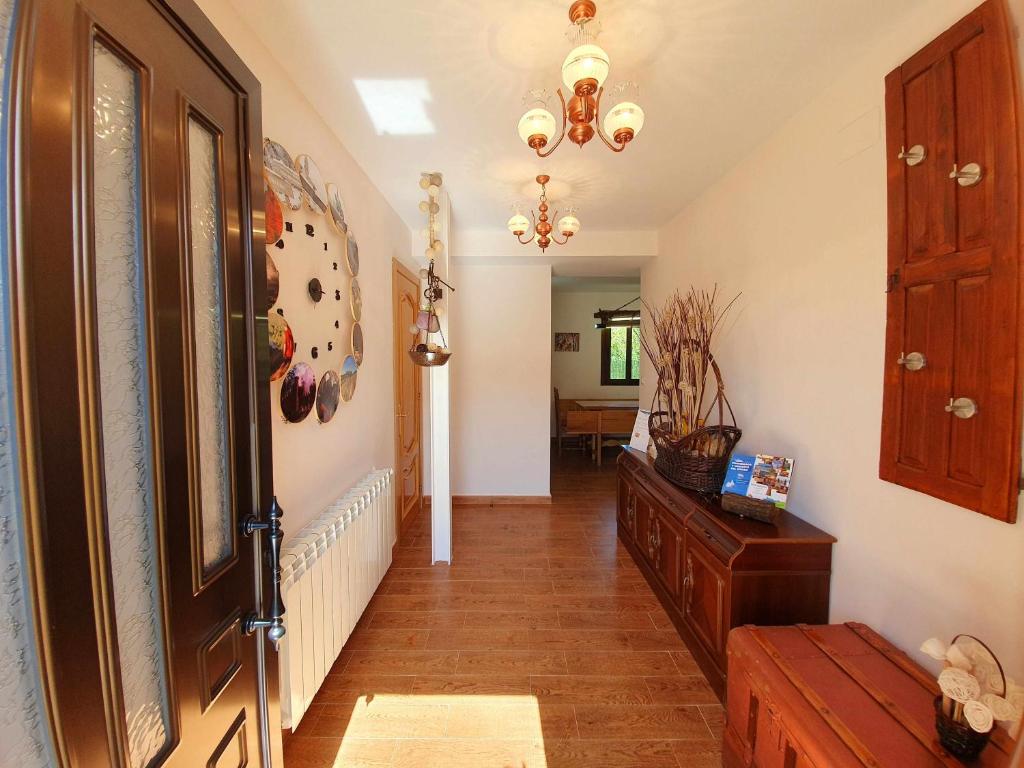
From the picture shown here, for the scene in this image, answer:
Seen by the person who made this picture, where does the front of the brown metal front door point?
facing the viewer and to the right of the viewer

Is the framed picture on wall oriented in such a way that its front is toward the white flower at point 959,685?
yes

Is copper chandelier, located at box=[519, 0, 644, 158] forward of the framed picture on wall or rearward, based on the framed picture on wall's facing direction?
forward

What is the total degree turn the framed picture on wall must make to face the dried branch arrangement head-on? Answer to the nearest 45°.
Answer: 0° — it already faces it

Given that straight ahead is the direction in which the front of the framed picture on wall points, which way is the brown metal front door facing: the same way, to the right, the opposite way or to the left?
to the left

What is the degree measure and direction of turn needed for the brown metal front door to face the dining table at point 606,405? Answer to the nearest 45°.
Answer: approximately 90° to its left

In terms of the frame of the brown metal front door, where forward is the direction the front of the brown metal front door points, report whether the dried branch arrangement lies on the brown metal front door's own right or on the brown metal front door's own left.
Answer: on the brown metal front door's own left

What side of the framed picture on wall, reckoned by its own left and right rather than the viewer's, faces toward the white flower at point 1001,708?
front

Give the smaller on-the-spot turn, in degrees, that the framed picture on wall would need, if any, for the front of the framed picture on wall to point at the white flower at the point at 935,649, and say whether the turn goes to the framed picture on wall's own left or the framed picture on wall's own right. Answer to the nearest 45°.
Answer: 0° — it already faces it

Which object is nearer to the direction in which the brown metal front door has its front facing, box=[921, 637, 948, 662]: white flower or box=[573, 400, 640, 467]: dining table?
the white flower

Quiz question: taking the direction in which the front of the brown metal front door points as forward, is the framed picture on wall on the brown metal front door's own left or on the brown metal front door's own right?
on the brown metal front door's own left

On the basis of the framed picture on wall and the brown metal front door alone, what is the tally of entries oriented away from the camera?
0

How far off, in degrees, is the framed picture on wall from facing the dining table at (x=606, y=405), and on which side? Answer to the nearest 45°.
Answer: approximately 45° to its left

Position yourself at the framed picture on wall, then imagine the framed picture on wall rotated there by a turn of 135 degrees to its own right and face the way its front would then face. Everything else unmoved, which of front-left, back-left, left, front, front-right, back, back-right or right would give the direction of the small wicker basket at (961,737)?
back-left
